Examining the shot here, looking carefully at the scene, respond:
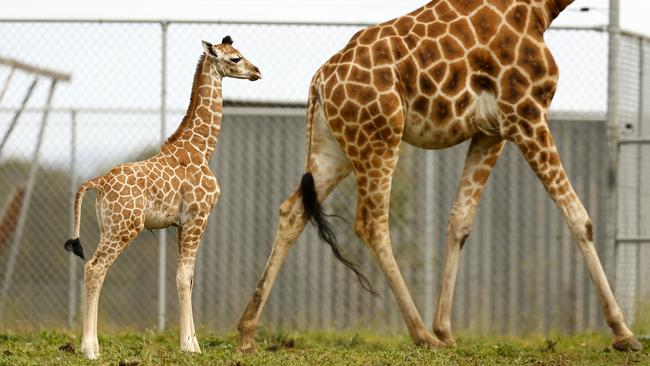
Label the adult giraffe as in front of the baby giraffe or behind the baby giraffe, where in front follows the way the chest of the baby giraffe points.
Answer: in front

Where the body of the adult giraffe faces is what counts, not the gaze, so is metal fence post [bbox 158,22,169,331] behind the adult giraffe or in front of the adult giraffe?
behind

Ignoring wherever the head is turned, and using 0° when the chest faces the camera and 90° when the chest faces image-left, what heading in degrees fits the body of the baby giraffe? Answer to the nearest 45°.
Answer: approximately 270°

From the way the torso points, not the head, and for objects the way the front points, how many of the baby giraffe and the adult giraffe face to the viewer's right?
2

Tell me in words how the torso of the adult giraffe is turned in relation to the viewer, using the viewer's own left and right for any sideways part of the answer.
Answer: facing to the right of the viewer

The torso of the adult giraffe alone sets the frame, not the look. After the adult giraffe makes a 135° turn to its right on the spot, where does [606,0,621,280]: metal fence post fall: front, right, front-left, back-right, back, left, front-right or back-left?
back

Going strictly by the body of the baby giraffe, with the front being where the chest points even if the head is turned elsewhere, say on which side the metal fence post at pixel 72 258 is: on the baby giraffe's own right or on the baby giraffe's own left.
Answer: on the baby giraffe's own left

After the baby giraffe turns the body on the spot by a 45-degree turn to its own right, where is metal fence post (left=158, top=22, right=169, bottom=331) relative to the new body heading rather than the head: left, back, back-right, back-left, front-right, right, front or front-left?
back-left
